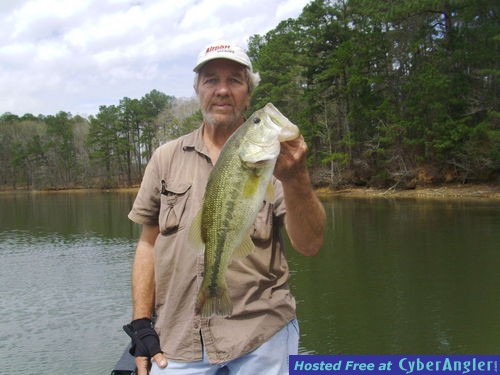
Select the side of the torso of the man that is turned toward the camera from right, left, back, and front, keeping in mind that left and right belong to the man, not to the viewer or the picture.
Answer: front

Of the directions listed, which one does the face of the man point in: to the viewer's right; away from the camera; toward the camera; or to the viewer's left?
toward the camera
